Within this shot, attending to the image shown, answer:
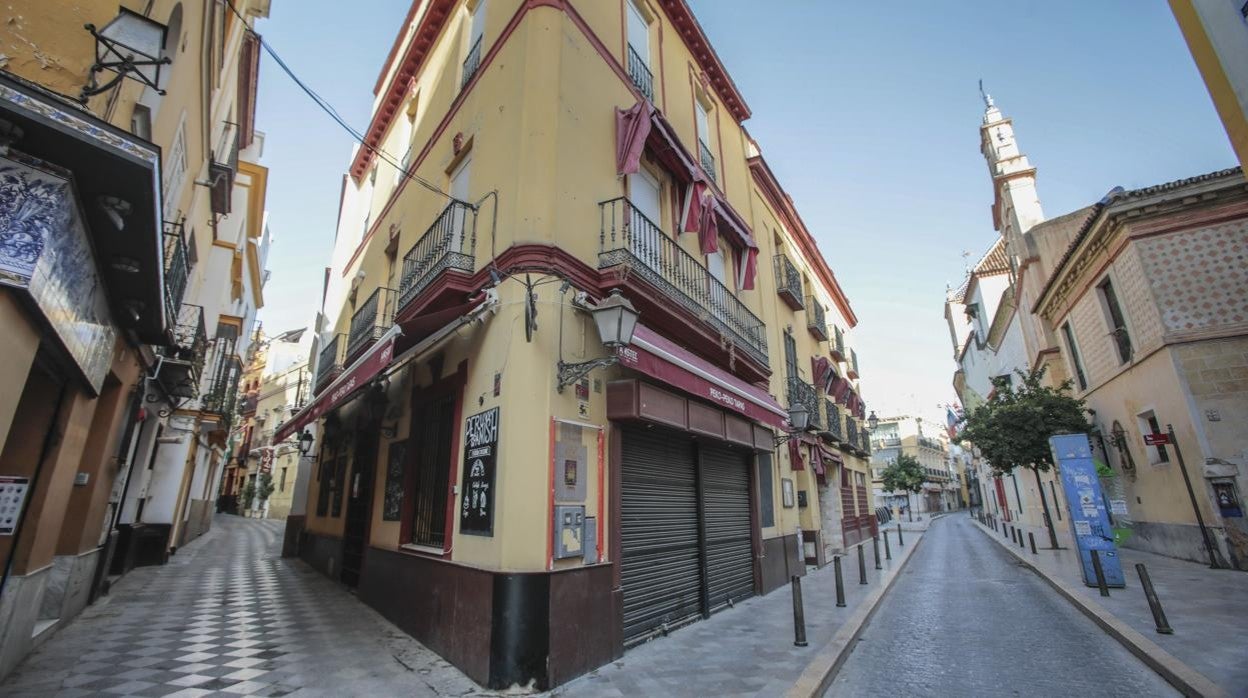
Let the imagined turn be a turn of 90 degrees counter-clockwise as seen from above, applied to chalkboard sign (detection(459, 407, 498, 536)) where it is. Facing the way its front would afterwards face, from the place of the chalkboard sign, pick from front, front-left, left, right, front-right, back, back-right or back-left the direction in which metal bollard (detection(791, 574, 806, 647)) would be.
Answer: front-left

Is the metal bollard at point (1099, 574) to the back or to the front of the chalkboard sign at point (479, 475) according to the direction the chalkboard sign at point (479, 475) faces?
to the back

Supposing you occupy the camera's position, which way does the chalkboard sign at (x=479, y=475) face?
facing the viewer and to the left of the viewer

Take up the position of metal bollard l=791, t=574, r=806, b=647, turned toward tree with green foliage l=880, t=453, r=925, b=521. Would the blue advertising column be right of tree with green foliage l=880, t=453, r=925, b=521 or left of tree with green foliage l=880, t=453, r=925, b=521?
right
